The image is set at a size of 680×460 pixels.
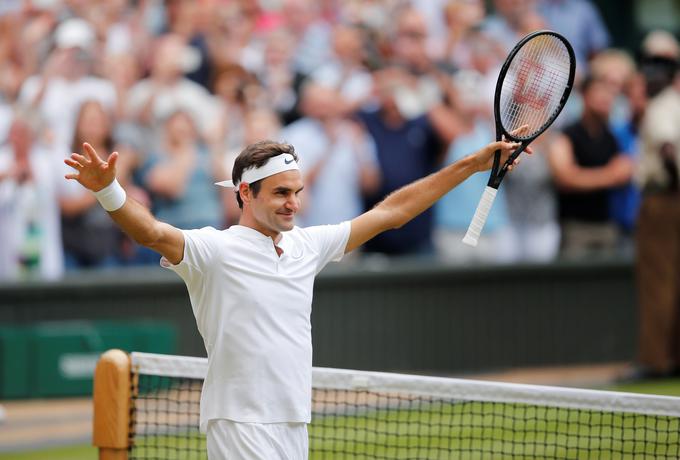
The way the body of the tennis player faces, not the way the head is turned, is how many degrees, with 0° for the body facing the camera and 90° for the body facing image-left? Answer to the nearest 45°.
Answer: approximately 315°

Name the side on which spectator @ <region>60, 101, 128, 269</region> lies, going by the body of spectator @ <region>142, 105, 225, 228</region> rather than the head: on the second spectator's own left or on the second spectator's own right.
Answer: on the second spectator's own right

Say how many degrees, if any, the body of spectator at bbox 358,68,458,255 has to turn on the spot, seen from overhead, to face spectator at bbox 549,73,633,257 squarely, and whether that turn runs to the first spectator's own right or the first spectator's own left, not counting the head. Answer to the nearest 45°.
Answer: approximately 90° to the first spectator's own left

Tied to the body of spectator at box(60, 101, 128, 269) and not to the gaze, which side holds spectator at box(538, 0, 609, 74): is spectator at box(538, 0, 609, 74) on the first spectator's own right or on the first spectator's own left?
on the first spectator's own left

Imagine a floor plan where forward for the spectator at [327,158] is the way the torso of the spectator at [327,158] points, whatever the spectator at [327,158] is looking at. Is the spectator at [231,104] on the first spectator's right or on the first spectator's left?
on the first spectator's right

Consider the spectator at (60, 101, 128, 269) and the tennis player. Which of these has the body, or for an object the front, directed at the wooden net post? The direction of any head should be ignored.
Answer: the spectator

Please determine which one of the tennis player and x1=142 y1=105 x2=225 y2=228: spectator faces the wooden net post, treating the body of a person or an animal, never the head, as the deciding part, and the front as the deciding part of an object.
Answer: the spectator

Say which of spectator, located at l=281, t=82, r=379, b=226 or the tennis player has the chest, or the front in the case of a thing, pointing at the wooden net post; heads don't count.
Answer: the spectator

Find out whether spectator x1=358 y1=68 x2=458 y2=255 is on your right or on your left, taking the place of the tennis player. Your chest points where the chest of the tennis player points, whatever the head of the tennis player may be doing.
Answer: on your left

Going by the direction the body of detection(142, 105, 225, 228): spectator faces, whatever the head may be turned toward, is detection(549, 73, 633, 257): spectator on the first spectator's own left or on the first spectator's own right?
on the first spectator's own left
